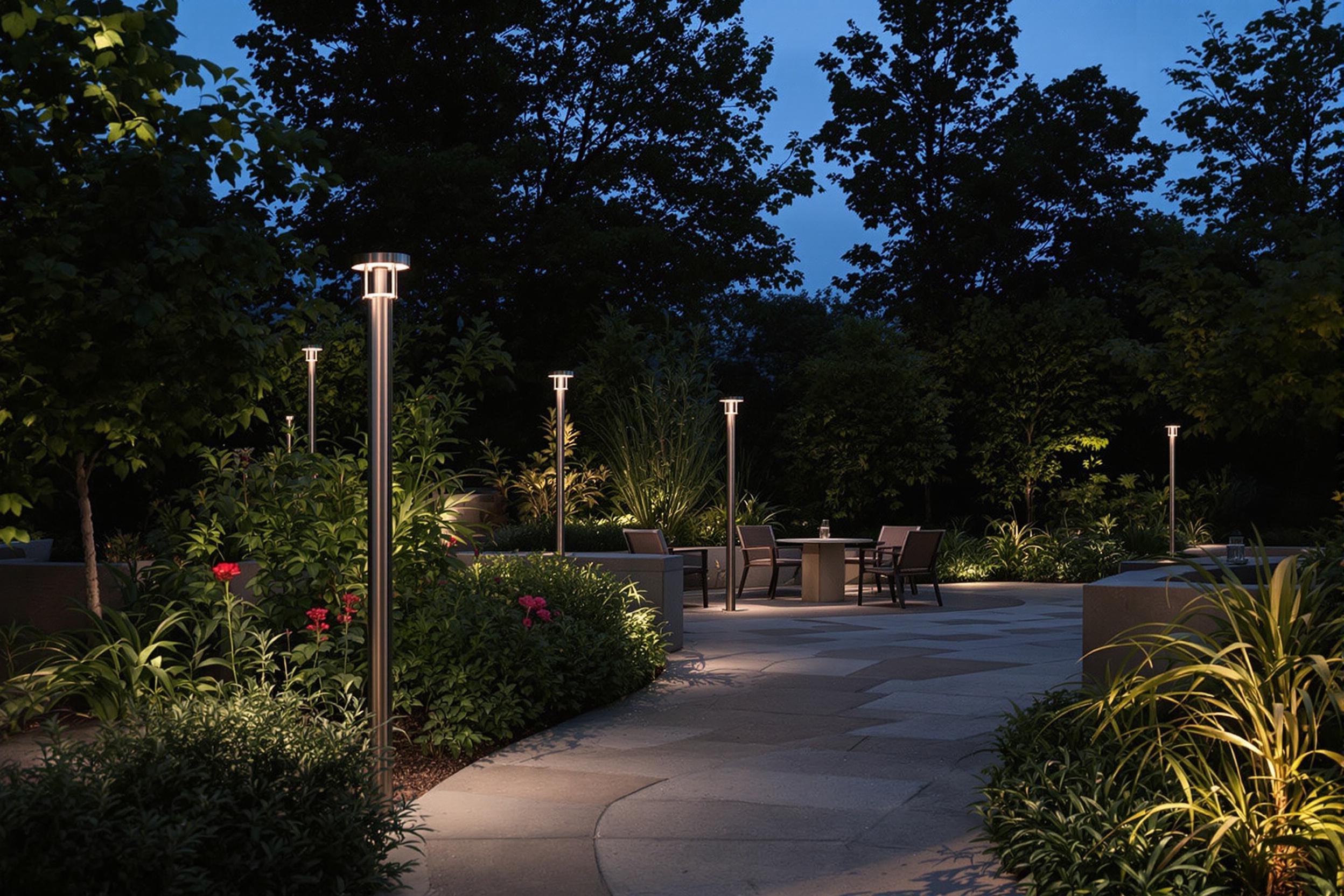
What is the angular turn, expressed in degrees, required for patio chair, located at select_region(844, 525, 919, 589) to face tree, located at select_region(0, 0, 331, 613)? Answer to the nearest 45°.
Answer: approximately 45° to its left

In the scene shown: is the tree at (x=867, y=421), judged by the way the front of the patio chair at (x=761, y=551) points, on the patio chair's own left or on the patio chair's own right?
on the patio chair's own left

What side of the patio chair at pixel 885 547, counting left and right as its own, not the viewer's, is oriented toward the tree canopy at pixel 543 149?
right

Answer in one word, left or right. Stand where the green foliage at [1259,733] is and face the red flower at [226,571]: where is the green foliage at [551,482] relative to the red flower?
right

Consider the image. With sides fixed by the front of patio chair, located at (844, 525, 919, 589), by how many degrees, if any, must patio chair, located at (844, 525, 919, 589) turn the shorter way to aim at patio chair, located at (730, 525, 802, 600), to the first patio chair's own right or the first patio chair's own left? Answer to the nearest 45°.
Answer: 0° — it already faces it

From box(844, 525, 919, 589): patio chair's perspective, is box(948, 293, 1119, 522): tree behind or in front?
behind

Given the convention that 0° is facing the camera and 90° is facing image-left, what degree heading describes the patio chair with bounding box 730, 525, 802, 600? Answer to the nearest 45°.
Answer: approximately 315°

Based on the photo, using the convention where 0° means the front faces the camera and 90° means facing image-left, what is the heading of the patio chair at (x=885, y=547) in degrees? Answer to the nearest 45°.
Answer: approximately 45°
